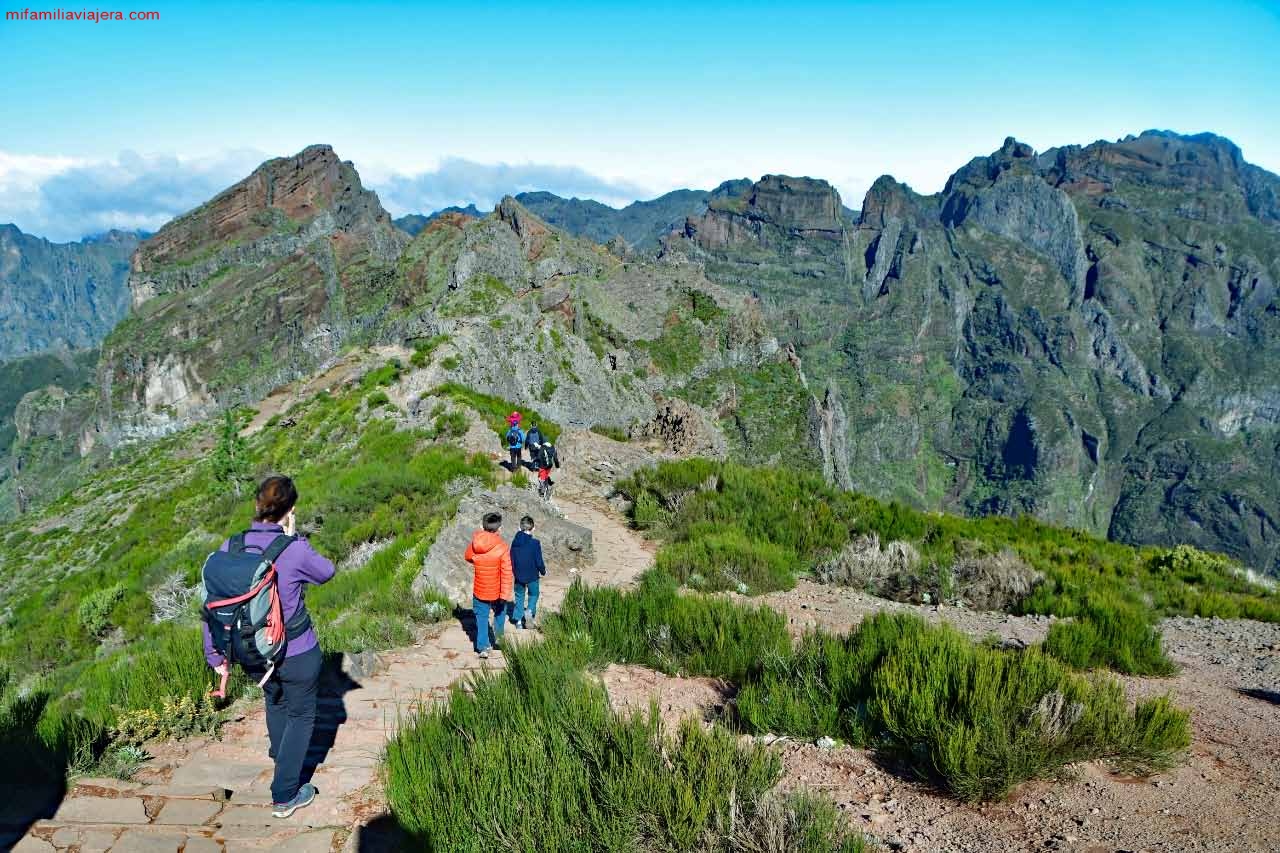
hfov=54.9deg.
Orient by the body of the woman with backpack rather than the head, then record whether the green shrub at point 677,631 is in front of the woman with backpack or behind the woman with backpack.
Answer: in front

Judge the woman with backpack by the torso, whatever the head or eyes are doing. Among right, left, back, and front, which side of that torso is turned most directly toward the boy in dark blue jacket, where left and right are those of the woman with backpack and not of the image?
front

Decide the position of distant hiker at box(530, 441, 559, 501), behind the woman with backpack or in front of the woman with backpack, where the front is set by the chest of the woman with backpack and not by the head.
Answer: in front

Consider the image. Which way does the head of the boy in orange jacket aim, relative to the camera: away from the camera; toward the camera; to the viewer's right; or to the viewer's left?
away from the camera

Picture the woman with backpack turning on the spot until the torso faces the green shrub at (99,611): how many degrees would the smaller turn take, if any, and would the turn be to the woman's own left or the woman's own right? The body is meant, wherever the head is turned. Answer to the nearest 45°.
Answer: approximately 45° to the woman's own left

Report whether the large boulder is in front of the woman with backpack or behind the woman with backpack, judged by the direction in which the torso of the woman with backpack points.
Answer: in front

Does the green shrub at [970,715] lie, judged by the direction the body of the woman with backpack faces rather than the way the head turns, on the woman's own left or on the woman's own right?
on the woman's own right

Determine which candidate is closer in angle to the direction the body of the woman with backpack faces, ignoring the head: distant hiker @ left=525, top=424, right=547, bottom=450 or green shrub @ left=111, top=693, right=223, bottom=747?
the distant hiker

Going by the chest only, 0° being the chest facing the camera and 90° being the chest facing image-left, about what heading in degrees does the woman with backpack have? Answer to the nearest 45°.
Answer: approximately 225°

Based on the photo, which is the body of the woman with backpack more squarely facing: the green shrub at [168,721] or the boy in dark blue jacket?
the boy in dark blue jacket

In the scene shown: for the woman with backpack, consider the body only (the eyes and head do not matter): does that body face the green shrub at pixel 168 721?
no

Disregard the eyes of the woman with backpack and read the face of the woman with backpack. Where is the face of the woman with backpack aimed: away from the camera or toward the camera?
away from the camera
